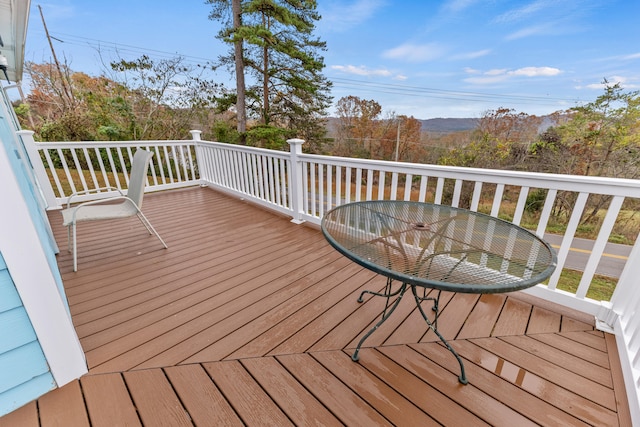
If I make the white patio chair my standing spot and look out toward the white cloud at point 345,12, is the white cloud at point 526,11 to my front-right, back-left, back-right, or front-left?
front-right

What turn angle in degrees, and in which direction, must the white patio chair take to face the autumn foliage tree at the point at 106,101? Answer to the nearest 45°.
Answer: approximately 90° to its right

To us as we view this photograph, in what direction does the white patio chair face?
facing to the left of the viewer

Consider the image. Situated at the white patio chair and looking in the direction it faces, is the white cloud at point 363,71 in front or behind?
behind

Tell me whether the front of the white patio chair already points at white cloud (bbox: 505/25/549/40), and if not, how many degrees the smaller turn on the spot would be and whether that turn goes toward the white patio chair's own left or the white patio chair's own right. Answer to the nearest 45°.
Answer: approximately 180°

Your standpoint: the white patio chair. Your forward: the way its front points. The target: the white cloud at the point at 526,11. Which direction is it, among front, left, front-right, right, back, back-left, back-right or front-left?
back

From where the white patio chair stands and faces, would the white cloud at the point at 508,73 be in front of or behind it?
behind

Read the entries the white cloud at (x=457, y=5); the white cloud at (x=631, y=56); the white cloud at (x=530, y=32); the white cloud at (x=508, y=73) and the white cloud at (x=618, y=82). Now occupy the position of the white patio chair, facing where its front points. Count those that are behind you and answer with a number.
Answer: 5

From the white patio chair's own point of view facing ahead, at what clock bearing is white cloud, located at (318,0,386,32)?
The white cloud is roughly at 5 o'clock from the white patio chair.

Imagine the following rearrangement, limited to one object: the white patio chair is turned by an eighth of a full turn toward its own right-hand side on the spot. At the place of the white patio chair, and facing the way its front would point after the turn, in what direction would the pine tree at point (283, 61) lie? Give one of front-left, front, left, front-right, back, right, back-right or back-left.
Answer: right

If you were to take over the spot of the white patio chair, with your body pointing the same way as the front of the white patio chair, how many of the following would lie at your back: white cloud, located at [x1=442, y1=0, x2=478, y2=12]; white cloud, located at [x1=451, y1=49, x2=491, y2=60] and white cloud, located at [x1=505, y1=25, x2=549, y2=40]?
3
